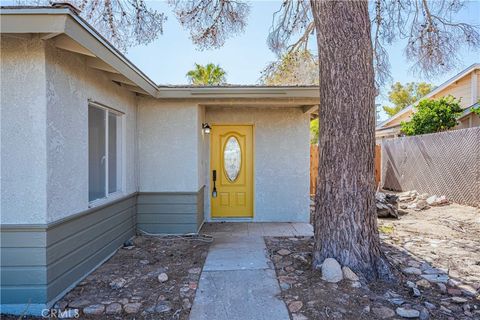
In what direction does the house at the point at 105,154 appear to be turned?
toward the camera

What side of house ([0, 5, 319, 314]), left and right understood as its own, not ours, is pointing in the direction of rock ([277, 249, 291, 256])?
left

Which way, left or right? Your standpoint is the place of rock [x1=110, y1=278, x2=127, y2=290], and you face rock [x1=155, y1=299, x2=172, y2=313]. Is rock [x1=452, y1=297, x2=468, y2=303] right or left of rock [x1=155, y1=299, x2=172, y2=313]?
left

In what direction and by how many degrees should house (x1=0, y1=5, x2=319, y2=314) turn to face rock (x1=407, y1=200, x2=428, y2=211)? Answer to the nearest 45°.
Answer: approximately 90° to its left

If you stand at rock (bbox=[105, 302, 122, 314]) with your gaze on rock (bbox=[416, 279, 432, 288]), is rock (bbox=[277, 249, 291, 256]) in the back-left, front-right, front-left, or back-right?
front-left

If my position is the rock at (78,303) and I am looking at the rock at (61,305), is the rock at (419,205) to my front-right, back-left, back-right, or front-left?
back-right

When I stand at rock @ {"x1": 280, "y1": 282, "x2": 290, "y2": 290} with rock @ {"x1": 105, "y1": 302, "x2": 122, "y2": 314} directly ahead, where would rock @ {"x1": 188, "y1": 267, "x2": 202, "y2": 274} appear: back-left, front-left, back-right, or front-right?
front-right

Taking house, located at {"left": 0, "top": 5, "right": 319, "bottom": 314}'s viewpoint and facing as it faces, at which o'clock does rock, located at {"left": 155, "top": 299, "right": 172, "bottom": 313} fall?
The rock is roughly at 11 o'clock from the house.

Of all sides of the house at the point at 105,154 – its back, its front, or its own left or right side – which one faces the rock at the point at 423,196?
left

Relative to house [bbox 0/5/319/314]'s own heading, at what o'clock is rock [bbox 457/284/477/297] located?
The rock is roughly at 10 o'clock from the house.

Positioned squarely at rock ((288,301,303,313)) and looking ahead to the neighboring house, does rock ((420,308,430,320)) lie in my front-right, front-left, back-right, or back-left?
front-right

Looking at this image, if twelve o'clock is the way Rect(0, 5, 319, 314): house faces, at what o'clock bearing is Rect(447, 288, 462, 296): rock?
The rock is roughly at 10 o'clock from the house.
